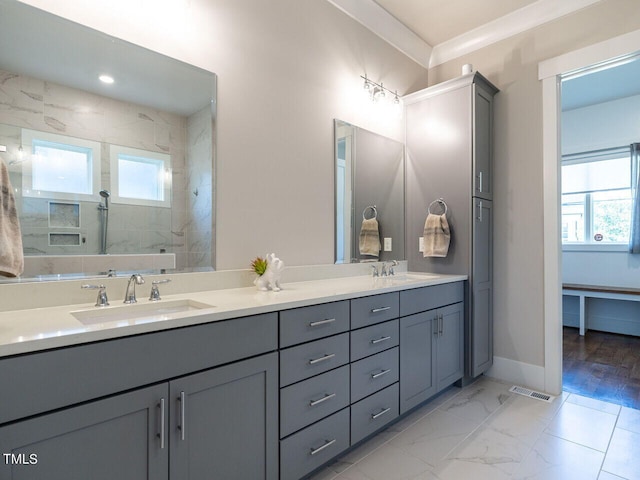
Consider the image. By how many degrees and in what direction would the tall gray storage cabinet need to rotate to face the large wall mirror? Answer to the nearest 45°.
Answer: approximately 90° to its right

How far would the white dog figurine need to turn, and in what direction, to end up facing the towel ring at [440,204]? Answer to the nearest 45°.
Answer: approximately 90° to its left

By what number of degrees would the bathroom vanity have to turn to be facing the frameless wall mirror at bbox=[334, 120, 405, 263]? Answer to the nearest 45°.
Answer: approximately 90° to its left

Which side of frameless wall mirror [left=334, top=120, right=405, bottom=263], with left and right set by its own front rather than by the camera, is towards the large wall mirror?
right

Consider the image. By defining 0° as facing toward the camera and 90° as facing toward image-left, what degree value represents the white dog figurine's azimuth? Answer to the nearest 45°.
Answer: approximately 315°

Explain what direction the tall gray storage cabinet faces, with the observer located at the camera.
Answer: facing the viewer and to the right of the viewer

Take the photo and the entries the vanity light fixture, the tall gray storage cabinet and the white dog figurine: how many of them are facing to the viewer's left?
0

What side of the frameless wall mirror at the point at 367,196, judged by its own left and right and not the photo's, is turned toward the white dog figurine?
right

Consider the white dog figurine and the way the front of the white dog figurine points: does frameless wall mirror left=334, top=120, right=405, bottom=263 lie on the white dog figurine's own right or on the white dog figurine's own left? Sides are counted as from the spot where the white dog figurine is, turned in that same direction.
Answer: on the white dog figurine's own left
